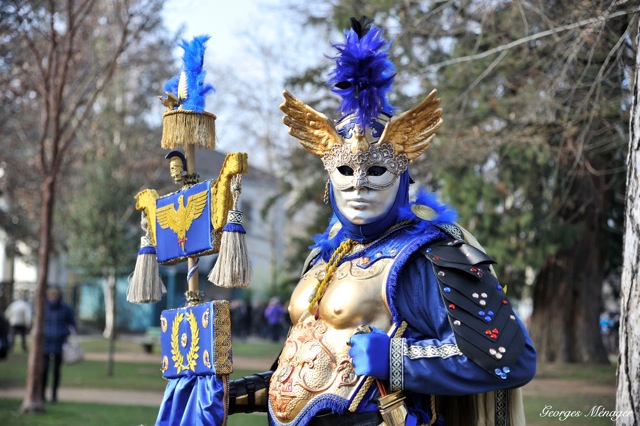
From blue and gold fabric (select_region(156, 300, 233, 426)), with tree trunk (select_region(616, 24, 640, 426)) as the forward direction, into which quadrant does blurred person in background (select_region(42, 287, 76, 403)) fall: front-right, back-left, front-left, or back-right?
back-left

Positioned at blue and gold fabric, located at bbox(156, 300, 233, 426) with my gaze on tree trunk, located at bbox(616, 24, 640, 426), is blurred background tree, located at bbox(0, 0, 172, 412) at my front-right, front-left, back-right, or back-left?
back-left

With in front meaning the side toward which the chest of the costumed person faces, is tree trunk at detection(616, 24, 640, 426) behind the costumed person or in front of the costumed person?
behind

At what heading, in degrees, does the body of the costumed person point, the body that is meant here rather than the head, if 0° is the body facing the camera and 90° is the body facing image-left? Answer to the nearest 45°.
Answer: approximately 45°

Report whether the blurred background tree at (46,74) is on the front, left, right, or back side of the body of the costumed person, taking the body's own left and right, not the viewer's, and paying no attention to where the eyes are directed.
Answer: right

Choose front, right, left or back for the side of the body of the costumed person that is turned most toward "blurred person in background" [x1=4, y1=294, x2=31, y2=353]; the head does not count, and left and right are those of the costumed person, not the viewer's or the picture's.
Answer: right
